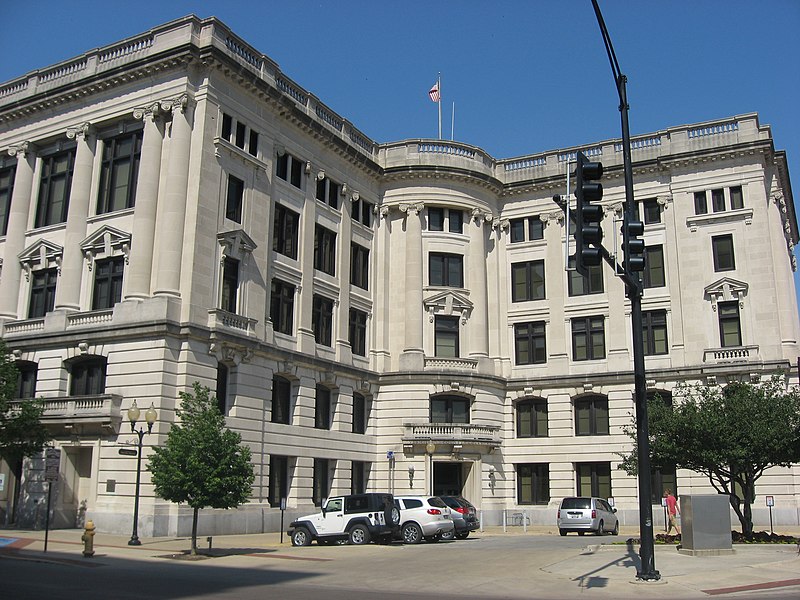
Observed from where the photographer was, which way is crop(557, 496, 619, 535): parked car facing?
facing away from the viewer and to the right of the viewer

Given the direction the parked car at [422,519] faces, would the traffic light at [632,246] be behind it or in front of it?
behind

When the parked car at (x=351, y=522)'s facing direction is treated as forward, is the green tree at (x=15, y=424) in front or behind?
in front

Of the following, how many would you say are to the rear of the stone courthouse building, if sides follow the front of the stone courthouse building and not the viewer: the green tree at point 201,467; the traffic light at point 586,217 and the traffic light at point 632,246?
0

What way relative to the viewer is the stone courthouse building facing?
toward the camera

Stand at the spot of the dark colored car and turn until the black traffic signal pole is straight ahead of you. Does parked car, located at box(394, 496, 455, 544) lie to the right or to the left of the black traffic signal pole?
right

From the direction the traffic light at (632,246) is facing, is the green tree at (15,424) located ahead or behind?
behind

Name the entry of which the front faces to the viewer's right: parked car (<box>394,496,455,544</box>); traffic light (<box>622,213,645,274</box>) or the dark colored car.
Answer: the traffic light

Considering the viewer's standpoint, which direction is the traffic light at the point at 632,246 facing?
facing to the right of the viewer

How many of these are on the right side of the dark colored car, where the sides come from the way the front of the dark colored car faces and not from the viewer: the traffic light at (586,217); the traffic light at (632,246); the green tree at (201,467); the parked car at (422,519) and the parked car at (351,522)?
0

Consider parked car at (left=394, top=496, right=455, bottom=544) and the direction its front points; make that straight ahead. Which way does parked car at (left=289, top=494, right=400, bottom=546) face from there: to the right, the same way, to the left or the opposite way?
the same way
